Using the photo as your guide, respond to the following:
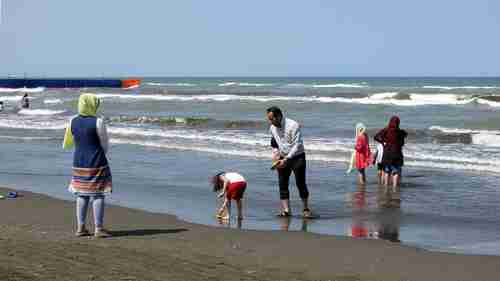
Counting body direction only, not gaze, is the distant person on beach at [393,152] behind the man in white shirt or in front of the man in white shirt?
behind

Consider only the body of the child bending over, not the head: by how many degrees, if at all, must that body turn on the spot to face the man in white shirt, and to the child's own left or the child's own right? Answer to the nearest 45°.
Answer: approximately 180°

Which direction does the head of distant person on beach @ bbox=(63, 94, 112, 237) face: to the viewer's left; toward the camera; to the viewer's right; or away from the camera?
away from the camera

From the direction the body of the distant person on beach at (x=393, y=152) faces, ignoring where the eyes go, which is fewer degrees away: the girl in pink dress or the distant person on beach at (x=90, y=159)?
the girl in pink dress

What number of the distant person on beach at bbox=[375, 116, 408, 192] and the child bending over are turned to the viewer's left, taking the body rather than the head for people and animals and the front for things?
1

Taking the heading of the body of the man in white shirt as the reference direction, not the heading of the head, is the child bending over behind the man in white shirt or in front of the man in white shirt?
in front

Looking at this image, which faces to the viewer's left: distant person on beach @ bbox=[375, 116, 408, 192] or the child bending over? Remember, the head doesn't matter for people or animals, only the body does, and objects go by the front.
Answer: the child bending over

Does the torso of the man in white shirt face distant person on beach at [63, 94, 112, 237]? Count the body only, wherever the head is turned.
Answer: yes

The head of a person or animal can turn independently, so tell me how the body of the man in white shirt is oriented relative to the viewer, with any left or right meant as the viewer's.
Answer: facing the viewer and to the left of the viewer

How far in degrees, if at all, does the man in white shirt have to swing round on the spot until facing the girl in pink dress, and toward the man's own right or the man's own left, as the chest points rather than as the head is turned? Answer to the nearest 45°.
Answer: approximately 135° to the man's own right

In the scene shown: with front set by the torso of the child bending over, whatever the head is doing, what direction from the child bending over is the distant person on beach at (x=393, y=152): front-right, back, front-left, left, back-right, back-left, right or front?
back-right

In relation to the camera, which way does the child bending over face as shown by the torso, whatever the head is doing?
to the viewer's left

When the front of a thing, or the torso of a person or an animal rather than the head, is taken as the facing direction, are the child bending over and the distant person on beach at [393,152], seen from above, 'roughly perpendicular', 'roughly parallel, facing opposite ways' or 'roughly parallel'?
roughly perpendicular

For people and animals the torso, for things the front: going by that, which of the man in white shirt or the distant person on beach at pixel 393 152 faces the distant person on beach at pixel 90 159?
the man in white shirt

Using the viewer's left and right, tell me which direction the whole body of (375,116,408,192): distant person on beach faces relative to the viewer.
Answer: facing away from the viewer
